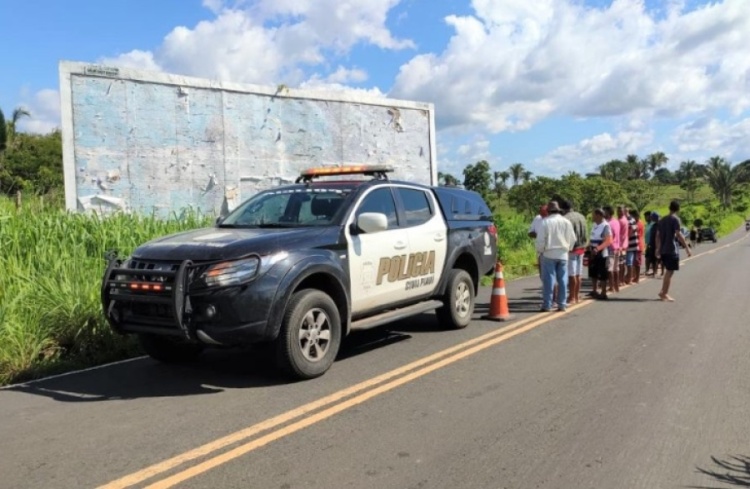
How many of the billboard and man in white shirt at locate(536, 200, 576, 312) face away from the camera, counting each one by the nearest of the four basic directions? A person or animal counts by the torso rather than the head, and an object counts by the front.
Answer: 1

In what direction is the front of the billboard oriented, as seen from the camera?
facing the viewer and to the right of the viewer

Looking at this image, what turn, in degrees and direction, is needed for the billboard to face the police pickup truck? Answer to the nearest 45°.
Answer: approximately 45° to its right

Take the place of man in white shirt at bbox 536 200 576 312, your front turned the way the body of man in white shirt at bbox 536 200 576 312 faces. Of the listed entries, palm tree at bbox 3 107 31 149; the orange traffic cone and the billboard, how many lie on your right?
0

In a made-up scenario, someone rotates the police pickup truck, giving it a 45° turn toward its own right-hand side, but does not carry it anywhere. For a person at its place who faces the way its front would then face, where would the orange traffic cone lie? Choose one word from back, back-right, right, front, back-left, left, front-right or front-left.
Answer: back-right

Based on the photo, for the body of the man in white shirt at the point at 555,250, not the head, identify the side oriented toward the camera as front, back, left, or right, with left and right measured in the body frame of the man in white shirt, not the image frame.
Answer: back

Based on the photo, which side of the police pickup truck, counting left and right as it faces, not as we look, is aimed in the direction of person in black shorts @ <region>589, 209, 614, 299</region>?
back

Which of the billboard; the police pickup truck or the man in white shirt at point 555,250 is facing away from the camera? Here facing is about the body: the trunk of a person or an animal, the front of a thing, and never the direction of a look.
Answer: the man in white shirt

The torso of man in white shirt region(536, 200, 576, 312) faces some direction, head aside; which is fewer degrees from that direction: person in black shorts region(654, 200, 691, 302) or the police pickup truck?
the person in black shorts

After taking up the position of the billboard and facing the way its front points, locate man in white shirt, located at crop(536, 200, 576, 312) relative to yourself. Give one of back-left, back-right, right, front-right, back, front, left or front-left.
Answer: front

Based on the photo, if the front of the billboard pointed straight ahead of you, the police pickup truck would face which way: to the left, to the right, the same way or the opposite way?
to the right

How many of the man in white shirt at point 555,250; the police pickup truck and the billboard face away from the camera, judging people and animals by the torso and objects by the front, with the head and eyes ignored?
1

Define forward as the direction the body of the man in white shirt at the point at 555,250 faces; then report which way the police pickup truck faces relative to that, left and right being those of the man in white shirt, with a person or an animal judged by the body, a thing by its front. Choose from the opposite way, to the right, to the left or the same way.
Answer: the opposite way

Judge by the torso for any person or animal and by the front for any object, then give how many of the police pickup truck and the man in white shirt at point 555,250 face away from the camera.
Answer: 1

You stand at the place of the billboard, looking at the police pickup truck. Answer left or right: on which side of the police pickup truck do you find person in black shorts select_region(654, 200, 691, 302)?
left

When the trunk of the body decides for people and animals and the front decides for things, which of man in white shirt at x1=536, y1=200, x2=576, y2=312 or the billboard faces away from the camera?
the man in white shirt

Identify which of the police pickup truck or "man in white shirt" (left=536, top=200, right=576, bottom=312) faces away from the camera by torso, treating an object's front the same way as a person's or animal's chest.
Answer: the man in white shirt

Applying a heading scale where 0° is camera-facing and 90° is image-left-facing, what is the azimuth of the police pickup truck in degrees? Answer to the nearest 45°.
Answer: approximately 45°

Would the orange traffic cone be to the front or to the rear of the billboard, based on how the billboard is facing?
to the front

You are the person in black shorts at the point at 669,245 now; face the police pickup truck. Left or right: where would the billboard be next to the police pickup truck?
right
